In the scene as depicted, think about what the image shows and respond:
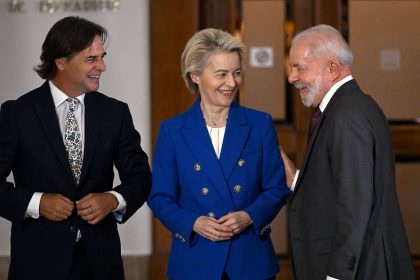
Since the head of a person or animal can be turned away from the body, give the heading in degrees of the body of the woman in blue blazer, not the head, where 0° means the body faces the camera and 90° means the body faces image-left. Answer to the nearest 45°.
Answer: approximately 0°

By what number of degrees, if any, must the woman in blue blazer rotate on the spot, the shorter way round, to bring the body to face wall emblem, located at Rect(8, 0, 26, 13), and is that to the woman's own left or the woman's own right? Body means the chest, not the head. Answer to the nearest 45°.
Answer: approximately 135° to the woman's own right
